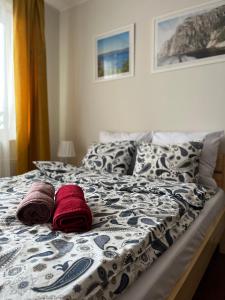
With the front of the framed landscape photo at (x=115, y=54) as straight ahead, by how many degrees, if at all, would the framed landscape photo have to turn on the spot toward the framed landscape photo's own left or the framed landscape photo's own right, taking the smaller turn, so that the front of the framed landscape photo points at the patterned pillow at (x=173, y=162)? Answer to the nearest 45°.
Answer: approximately 90° to the framed landscape photo's own left

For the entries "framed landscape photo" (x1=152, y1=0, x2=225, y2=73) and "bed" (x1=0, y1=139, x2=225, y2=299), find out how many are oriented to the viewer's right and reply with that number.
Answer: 0

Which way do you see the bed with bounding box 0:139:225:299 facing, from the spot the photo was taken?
facing the viewer and to the left of the viewer

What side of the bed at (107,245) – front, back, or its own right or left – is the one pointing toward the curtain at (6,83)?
right

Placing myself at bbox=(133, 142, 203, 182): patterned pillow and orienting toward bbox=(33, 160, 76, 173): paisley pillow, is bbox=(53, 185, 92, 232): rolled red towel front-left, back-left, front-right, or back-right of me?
front-left

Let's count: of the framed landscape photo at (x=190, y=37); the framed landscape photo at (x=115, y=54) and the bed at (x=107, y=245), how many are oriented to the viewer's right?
0

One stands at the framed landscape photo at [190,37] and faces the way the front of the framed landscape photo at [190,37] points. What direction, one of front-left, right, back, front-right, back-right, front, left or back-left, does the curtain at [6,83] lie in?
front-right

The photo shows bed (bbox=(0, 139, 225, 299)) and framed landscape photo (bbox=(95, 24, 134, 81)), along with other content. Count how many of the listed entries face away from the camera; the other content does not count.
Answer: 0
